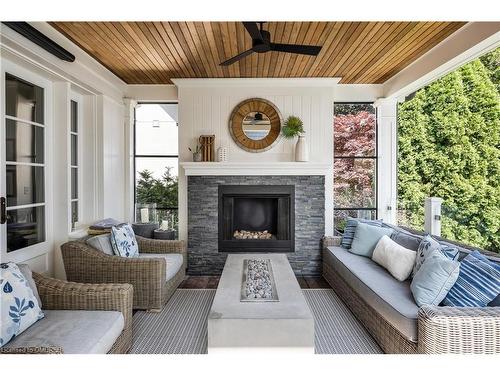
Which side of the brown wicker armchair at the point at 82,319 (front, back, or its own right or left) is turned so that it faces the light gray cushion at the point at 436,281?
front

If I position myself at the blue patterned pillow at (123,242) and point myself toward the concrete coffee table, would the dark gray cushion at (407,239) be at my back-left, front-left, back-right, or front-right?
front-left

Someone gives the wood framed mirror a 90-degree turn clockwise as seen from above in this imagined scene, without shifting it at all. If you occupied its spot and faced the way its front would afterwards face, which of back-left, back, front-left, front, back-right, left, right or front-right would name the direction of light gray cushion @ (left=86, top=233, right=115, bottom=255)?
front-left

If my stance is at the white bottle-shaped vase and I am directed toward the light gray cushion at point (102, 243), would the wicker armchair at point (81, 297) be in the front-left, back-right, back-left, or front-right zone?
front-left

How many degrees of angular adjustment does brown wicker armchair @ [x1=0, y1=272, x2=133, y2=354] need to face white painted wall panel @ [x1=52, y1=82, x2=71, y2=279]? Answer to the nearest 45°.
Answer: approximately 135° to its left

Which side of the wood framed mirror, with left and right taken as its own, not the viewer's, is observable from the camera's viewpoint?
front

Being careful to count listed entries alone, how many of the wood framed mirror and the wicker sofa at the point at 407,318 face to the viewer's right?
0

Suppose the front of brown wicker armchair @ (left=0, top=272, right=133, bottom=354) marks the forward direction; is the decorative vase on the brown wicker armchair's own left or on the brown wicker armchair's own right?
on the brown wicker armchair's own left

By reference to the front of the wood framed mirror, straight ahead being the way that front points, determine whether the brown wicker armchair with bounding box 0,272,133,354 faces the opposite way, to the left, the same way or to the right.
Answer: to the left

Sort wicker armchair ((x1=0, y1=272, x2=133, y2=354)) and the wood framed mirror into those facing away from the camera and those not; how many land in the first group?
0

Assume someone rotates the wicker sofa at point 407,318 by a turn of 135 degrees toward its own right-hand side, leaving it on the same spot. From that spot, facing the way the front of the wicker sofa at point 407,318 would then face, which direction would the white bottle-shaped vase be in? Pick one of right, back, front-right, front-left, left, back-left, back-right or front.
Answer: front-left

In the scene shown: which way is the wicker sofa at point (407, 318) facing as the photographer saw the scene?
facing the viewer and to the left of the viewer

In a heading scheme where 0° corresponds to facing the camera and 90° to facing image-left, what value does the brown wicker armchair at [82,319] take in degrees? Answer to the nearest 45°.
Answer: approximately 315°

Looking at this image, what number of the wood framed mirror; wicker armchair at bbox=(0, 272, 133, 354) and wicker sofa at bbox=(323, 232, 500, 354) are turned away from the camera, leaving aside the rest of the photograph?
0
